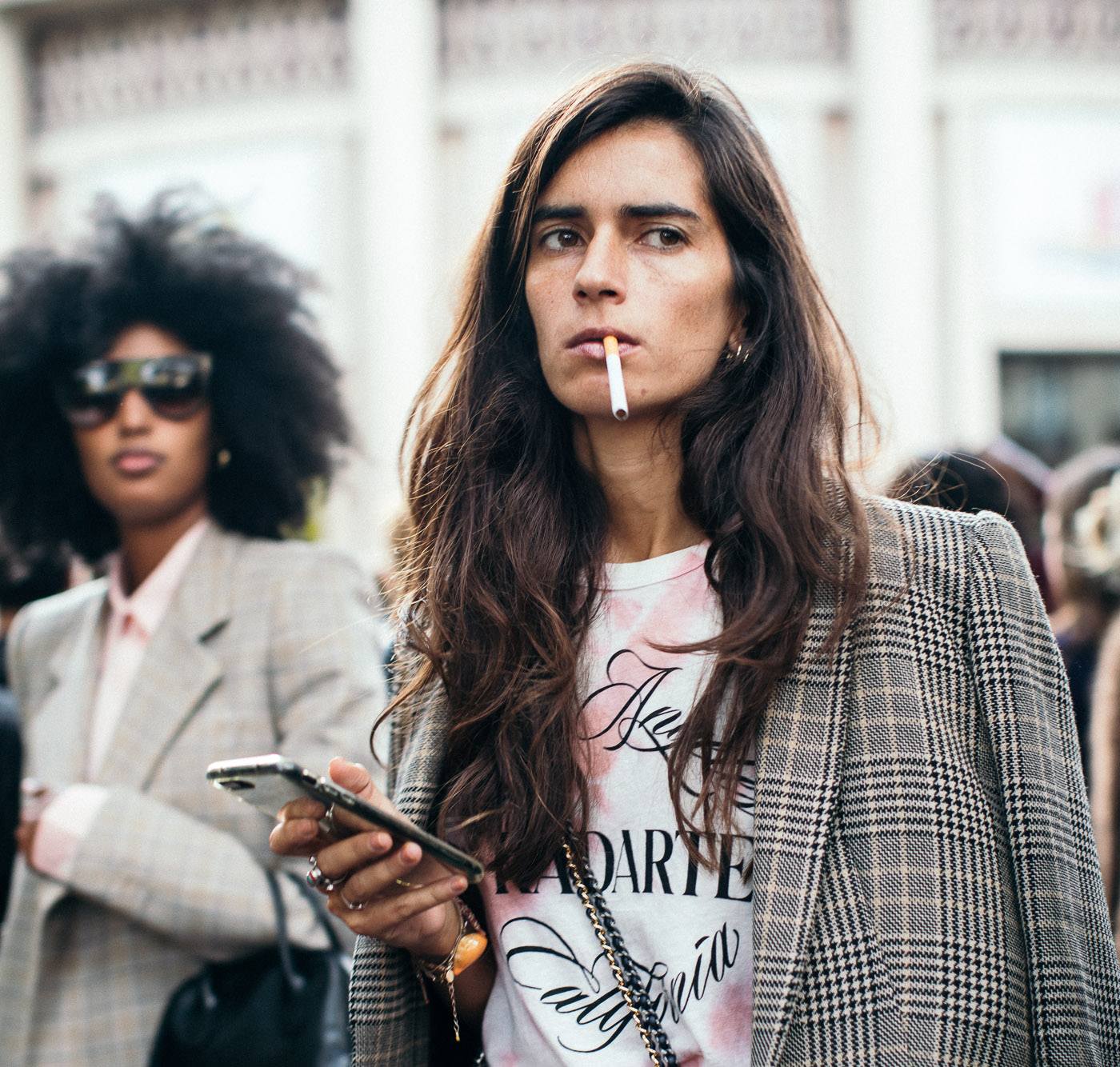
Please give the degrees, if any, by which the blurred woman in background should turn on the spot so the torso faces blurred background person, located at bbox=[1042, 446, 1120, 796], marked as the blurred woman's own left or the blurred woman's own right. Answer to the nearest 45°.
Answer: approximately 135° to the blurred woman's own left

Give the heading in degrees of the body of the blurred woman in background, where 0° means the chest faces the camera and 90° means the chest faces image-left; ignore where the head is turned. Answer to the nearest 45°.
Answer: approximately 45°

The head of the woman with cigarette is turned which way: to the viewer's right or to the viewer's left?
to the viewer's left

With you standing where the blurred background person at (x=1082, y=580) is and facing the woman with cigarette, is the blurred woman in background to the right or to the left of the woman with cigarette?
right

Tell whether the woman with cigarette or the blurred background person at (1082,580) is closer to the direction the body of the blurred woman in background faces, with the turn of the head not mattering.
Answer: the woman with cigarette

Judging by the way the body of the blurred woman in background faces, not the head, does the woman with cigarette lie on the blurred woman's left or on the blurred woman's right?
on the blurred woman's left
